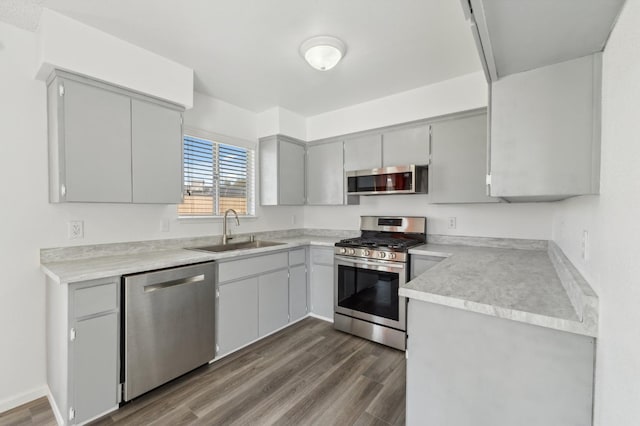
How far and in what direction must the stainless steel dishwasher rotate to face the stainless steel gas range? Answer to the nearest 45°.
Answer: approximately 45° to its left

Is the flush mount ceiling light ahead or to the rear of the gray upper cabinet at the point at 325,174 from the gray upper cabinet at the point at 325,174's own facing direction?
ahead

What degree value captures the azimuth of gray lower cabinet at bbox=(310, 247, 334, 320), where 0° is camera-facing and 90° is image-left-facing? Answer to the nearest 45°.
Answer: approximately 45°

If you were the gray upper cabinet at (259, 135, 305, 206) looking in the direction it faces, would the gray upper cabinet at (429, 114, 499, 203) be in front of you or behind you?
in front

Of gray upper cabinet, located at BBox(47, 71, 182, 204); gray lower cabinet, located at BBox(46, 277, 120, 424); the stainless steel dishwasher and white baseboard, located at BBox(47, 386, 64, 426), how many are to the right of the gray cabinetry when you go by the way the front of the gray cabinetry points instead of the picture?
4

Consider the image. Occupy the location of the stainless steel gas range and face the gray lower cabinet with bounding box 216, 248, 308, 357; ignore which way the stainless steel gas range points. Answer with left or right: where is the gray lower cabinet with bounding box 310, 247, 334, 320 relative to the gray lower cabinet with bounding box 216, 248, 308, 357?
right
